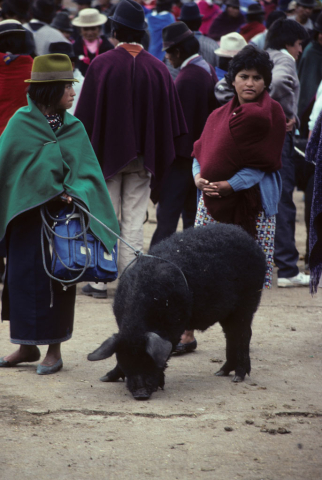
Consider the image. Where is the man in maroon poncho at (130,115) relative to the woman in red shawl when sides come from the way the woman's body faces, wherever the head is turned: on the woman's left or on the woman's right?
on the woman's right

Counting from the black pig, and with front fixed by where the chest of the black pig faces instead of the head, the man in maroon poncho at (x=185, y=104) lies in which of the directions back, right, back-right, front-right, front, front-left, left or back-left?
back-right

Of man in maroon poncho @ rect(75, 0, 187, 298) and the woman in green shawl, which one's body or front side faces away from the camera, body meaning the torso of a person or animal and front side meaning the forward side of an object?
the man in maroon poncho

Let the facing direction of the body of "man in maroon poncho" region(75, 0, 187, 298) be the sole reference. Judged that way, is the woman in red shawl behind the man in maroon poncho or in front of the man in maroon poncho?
behind

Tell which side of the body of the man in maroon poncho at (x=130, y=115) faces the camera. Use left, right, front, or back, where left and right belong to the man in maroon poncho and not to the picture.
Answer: back

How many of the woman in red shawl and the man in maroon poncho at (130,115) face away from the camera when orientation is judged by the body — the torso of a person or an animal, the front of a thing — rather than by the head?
1

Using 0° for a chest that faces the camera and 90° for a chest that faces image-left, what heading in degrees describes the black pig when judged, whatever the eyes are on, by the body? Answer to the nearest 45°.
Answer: approximately 45°

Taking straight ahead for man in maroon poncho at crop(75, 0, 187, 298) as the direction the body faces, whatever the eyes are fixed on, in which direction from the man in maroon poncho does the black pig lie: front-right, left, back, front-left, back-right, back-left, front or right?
back

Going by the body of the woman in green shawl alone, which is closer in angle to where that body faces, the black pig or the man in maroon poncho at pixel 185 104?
the black pig
